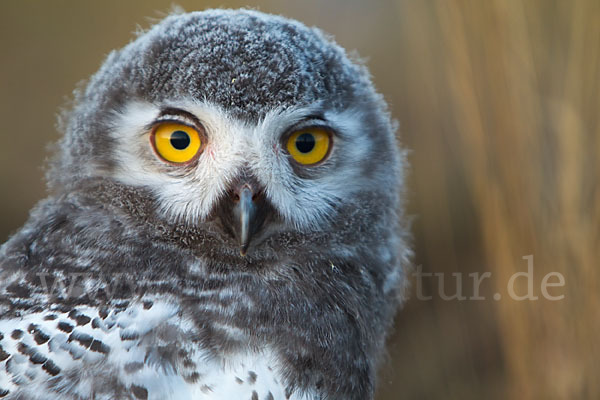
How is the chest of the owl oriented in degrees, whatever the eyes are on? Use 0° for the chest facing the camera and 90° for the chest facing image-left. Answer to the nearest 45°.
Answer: approximately 315°
